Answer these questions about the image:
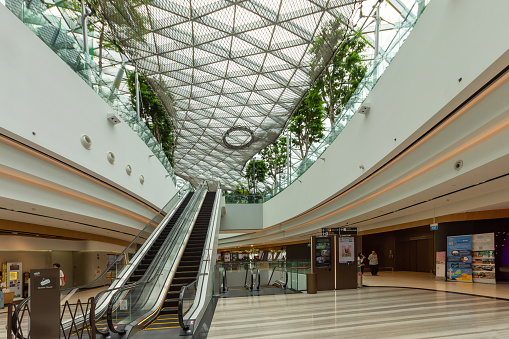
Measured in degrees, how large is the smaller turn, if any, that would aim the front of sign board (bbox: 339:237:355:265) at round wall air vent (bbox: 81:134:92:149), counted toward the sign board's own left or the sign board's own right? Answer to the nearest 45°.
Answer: approximately 45° to the sign board's own right

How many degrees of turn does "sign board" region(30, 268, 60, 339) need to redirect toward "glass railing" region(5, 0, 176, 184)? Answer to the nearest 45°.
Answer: approximately 180°

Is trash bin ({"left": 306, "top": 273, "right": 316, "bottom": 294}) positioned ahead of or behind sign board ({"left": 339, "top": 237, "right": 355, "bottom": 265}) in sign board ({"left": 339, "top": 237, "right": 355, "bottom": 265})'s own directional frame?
ahead

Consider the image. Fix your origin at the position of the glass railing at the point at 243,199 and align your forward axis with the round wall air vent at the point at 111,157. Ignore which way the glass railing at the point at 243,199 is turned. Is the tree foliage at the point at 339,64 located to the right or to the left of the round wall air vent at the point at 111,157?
left

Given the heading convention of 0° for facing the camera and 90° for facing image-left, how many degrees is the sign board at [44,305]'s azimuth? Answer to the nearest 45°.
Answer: approximately 0°

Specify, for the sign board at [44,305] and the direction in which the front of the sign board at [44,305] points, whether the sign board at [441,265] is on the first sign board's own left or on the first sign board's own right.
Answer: on the first sign board's own left

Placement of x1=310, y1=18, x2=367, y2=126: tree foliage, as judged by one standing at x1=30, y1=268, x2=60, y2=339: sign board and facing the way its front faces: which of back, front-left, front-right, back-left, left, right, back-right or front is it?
back-left
